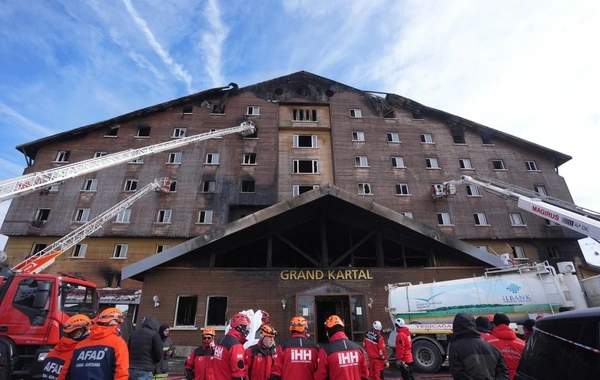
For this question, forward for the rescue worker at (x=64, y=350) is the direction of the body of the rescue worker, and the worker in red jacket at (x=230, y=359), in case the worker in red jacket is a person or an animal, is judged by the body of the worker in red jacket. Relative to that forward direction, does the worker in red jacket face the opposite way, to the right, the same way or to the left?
the same way

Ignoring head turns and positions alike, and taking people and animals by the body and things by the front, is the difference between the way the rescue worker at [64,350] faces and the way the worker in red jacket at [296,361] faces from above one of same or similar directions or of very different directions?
same or similar directions

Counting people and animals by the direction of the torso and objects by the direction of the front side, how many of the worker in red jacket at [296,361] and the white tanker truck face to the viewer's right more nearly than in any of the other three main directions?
1

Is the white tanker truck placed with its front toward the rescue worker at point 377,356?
no

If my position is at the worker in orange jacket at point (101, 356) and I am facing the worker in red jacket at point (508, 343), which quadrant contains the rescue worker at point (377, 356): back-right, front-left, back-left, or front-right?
front-left

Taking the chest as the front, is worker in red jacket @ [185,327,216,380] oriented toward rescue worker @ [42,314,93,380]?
no

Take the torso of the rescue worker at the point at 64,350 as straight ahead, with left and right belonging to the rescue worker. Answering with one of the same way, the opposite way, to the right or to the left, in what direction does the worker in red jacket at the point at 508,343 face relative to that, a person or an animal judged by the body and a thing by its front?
the same way

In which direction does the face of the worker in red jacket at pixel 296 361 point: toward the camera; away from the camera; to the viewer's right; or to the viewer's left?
away from the camera

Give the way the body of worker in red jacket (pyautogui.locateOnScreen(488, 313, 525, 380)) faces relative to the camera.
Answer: away from the camera

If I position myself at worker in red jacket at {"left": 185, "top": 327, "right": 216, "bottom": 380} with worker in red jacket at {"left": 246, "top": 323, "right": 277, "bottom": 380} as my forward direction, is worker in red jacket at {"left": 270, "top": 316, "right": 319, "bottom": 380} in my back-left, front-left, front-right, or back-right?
front-right

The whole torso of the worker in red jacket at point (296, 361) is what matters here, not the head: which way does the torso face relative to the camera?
away from the camera

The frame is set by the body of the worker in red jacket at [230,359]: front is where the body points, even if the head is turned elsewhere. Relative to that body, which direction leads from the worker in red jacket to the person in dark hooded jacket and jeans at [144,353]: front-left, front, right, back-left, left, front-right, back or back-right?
left

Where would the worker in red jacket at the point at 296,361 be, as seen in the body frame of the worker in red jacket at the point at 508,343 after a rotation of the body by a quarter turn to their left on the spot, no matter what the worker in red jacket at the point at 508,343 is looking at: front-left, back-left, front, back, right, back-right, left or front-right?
front-left

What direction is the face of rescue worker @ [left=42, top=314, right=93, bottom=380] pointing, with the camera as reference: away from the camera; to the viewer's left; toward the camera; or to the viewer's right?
away from the camera

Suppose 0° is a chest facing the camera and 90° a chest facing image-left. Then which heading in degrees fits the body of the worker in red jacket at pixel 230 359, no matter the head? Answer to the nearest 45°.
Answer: approximately 225°

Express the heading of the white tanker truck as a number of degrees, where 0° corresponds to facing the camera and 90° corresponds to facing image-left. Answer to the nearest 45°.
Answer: approximately 270°
